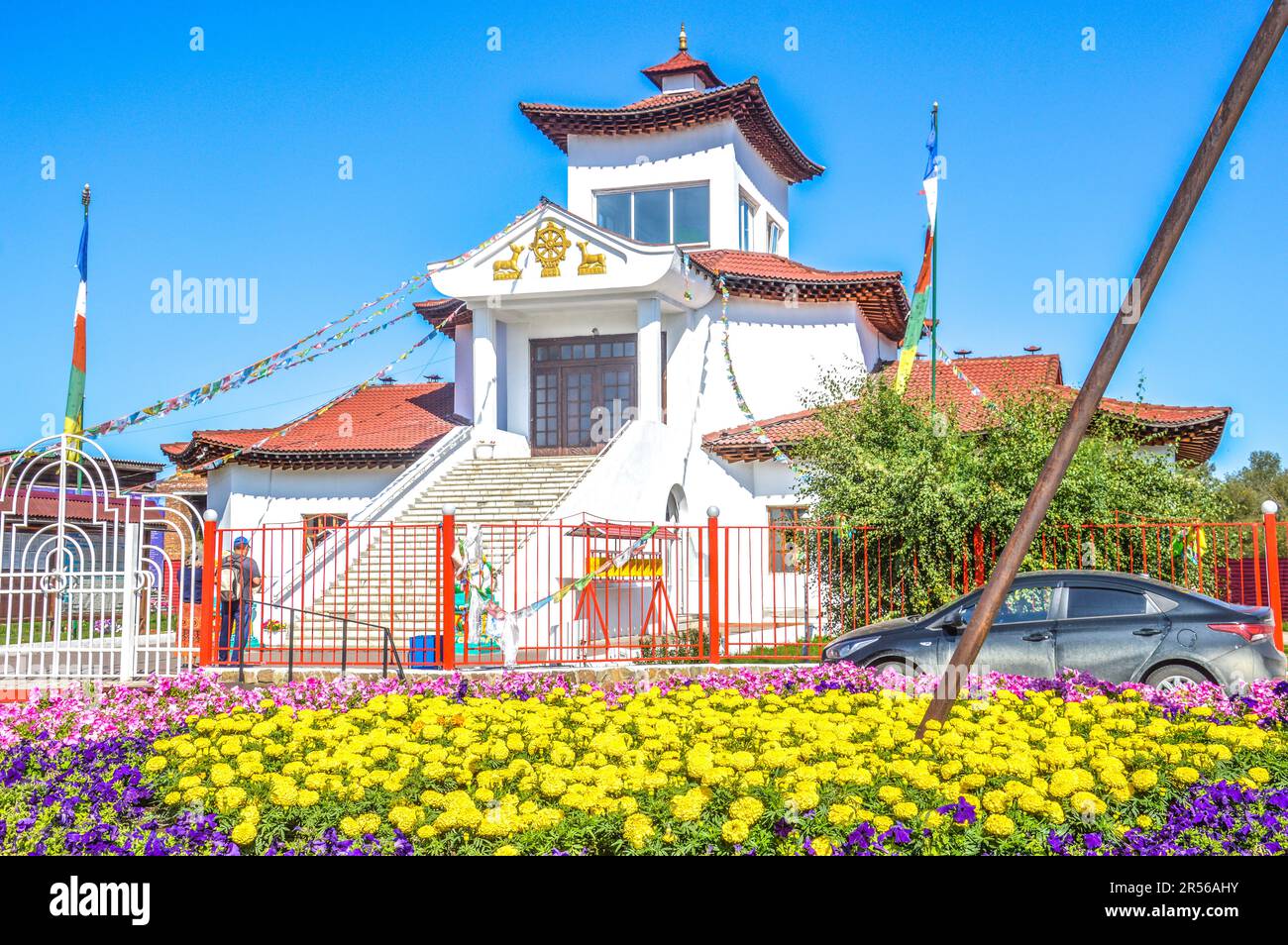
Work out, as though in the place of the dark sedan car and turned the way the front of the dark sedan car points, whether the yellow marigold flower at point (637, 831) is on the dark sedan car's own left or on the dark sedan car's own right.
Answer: on the dark sedan car's own left

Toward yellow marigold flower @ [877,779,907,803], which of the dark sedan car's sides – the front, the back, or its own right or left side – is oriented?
left

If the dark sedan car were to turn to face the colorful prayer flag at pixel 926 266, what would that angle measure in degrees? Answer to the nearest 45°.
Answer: approximately 90° to its right

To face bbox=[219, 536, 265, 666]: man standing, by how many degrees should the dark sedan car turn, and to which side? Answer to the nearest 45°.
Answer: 0° — it already faces them

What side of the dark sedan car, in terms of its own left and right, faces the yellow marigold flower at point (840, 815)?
left

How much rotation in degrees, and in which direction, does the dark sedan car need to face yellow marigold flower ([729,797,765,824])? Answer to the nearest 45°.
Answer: approximately 90° to its left

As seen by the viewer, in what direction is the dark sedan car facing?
to the viewer's left

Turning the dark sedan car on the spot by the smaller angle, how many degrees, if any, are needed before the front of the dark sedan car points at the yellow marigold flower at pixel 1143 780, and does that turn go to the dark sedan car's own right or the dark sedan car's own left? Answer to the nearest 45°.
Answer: approximately 90° to the dark sedan car's own left

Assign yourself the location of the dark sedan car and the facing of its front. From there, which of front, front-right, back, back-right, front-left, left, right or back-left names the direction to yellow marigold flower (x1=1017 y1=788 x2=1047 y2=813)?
left

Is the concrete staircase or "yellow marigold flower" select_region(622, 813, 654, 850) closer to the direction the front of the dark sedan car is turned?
the concrete staircase

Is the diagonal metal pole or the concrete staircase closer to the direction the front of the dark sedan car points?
the concrete staircase

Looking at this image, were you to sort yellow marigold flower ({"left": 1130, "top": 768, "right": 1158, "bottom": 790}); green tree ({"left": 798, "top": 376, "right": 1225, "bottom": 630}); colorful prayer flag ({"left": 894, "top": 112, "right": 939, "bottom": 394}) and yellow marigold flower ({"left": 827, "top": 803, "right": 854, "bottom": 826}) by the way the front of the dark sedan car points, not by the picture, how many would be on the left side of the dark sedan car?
2
